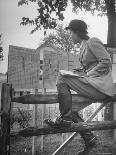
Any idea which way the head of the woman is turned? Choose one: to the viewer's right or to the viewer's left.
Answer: to the viewer's left

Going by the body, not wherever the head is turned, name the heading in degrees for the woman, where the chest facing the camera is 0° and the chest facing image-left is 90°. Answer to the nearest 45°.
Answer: approximately 90°
